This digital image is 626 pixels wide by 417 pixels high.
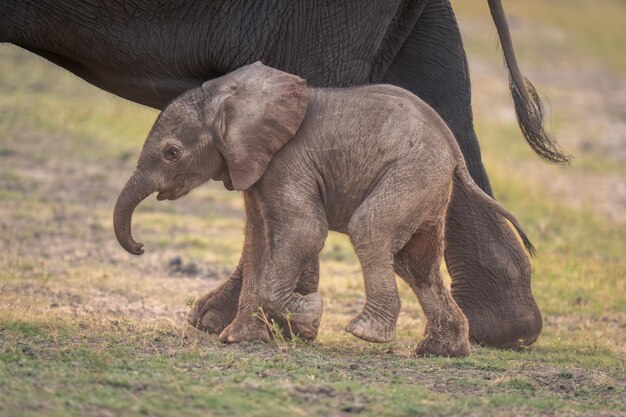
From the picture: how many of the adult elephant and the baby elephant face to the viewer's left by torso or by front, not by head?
2

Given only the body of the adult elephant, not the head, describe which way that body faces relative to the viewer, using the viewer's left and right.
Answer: facing to the left of the viewer

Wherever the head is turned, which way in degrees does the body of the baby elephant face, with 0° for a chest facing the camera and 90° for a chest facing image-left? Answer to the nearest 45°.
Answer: approximately 90°
